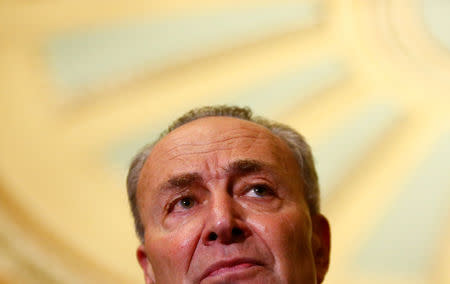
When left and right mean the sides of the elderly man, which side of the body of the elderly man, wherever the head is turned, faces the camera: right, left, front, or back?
front
